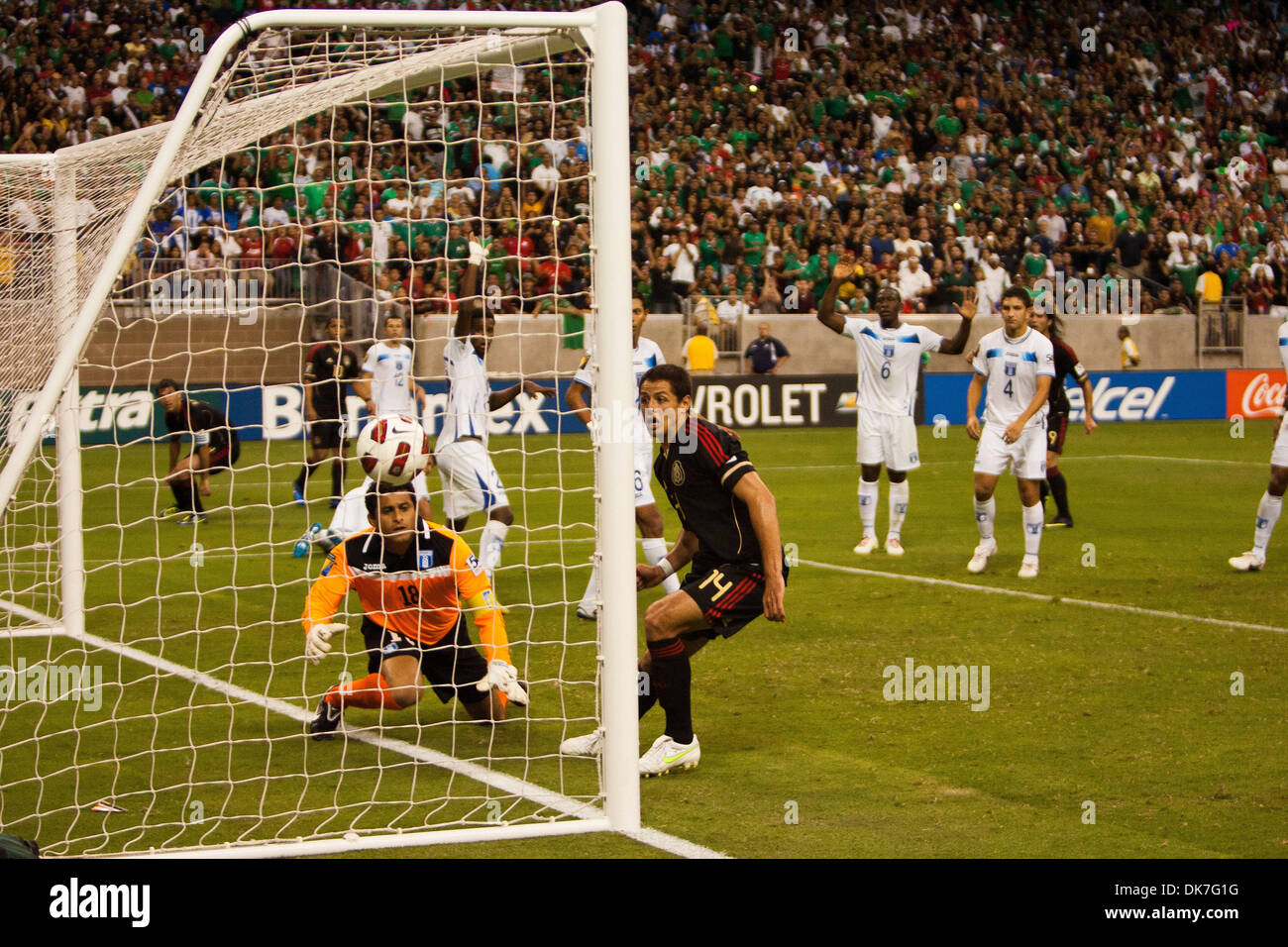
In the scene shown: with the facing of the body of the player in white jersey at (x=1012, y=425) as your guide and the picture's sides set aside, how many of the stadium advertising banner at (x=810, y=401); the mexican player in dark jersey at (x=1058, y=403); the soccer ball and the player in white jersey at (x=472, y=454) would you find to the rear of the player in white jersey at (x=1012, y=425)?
2

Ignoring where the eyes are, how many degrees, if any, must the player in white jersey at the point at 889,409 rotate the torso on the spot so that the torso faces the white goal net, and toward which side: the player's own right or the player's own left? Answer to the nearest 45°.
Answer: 0° — they already face it

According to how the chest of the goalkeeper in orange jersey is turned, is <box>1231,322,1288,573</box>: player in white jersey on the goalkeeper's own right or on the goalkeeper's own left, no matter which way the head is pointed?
on the goalkeeper's own left

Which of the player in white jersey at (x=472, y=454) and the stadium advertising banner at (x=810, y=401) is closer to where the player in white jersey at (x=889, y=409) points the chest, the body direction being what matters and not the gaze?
the player in white jersey

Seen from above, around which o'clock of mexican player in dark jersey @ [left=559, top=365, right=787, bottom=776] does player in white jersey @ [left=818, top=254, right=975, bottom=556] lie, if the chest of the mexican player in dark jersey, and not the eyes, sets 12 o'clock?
The player in white jersey is roughly at 5 o'clock from the mexican player in dark jersey.

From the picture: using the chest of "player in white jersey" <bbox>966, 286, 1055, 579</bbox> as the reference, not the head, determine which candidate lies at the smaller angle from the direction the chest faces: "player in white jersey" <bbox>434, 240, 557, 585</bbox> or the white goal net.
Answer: the white goal net

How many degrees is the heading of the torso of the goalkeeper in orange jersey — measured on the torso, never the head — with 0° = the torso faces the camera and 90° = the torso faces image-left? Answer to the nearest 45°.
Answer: approximately 0°
